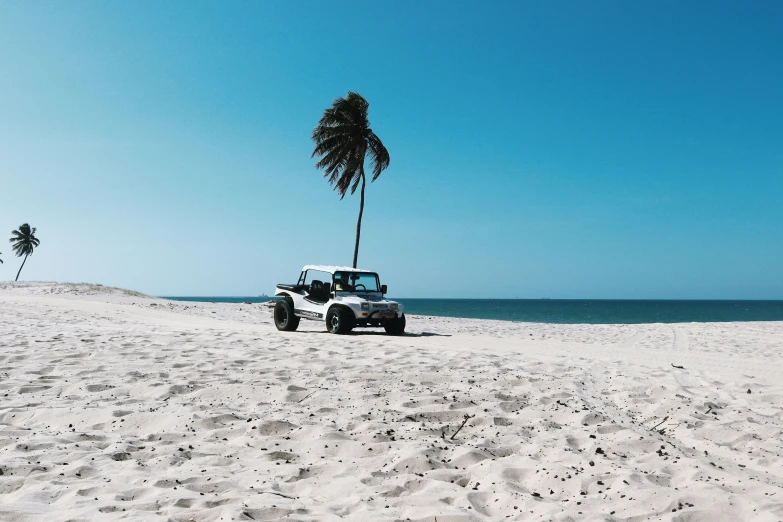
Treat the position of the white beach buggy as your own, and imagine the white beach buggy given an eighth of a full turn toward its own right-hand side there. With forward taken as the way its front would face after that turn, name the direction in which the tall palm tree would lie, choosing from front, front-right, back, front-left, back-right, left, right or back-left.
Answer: back

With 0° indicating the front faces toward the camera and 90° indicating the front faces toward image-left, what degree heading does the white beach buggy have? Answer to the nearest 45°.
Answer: approximately 315°
